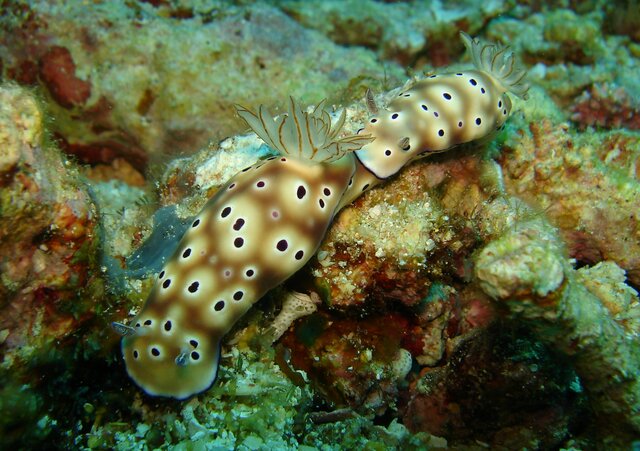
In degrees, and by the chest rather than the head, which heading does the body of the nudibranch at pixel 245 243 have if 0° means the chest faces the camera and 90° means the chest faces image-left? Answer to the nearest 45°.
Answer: approximately 45°
